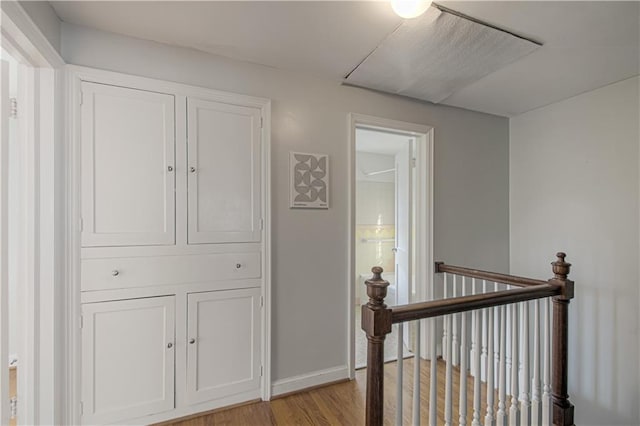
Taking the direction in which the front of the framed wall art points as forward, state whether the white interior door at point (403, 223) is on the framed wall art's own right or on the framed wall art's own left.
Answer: on the framed wall art's own left

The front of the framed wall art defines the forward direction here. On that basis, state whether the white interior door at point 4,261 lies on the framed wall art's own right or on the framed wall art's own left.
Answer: on the framed wall art's own right

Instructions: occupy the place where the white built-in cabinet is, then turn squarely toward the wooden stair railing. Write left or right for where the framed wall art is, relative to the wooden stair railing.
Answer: left

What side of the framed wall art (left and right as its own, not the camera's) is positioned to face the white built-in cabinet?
right
